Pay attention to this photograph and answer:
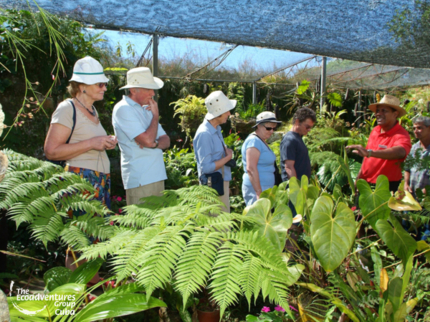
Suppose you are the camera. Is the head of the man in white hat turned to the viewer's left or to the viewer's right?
to the viewer's right

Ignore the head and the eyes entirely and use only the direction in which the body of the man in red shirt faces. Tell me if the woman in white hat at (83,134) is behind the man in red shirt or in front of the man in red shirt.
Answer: in front

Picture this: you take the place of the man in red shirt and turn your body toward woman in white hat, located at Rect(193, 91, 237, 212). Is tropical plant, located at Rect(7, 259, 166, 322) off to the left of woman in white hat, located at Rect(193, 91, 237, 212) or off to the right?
left

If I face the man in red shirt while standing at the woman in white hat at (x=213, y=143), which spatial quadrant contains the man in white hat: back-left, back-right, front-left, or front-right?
back-right

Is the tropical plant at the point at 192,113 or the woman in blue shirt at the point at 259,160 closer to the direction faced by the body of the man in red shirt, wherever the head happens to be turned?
the woman in blue shirt

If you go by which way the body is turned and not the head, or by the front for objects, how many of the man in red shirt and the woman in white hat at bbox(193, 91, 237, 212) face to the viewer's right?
1

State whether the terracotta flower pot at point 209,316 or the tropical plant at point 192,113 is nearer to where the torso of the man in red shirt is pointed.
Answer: the terracotta flower pot

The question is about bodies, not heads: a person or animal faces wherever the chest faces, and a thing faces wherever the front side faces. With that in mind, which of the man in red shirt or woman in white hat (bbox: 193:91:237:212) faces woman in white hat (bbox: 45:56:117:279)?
the man in red shirt

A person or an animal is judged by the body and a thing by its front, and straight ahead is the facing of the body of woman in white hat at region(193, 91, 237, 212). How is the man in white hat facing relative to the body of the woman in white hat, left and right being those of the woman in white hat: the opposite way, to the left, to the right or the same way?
the same way

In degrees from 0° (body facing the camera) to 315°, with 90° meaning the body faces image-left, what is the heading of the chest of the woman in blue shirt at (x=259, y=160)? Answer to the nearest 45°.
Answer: approximately 315°

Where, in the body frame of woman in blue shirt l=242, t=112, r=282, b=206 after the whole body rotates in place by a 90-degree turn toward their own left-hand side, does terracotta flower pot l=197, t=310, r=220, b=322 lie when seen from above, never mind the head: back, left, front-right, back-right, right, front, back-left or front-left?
back-right

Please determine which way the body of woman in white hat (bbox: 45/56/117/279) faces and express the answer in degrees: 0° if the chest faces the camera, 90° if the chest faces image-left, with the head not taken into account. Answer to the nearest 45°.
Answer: approximately 270°

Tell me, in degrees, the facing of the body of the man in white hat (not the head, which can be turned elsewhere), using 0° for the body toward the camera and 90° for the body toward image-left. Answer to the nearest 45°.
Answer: approximately 270°

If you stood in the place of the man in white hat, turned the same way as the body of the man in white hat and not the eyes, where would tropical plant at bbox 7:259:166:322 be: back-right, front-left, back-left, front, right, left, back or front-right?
right

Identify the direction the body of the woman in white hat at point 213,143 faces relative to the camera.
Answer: to the viewer's right

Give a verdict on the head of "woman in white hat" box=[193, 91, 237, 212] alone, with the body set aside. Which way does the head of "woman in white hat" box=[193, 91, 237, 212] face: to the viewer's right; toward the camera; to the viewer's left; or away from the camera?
to the viewer's right

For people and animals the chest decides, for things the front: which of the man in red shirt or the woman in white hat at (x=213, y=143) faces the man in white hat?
the man in red shirt
